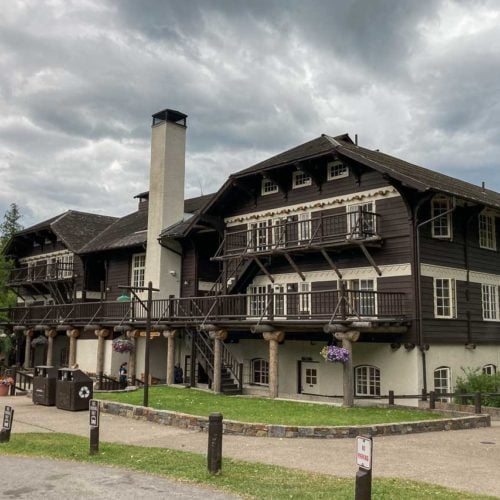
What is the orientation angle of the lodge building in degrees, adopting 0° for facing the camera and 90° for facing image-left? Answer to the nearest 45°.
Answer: approximately 45°

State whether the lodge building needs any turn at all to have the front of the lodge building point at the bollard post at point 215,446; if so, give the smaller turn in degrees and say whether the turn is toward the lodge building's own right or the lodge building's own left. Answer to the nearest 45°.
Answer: approximately 45° to the lodge building's own left

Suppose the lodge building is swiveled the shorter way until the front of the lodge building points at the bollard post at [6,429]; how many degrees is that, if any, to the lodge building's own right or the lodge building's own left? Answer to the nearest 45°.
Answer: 0° — it already faces it

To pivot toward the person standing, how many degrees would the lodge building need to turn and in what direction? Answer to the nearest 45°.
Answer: approximately 90° to its right

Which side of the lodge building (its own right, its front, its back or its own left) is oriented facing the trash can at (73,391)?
front

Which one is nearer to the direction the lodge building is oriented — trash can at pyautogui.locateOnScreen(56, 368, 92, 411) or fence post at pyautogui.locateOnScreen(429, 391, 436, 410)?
the trash can

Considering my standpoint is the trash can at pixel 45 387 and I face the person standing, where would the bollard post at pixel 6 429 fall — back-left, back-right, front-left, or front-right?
back-right

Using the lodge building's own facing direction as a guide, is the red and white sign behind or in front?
in front

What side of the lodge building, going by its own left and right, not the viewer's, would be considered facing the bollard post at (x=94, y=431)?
front

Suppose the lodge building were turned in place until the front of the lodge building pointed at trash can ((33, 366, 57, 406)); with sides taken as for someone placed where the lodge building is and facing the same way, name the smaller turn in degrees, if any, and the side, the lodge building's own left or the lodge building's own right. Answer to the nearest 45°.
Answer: approximately 45° to the lodge building's own right

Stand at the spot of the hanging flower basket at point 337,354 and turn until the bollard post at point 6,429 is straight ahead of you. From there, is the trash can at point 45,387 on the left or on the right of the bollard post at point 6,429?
right
